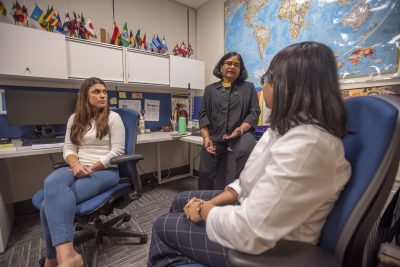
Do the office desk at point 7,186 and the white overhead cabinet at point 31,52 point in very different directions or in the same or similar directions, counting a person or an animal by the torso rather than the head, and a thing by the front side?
same or similar directions

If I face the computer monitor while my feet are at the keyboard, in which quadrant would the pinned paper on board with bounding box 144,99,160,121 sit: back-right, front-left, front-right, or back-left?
front-right

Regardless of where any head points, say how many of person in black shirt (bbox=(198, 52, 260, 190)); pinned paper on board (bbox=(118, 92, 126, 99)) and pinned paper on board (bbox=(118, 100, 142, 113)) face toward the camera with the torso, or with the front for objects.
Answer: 3

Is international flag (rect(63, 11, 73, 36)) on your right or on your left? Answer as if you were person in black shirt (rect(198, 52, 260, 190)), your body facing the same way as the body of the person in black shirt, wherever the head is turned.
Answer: on your right

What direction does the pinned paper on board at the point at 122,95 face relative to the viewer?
toward the camera

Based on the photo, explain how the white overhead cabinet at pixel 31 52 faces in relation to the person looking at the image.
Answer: facing the viewer and to the right of the viewer

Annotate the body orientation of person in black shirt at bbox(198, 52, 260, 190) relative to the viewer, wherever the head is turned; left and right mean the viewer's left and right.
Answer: facing the viewer

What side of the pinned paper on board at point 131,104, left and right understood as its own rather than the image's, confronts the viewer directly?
front

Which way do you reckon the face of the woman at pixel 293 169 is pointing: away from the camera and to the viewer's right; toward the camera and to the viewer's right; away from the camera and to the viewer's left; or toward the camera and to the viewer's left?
away from the camera and to the viewer's left
